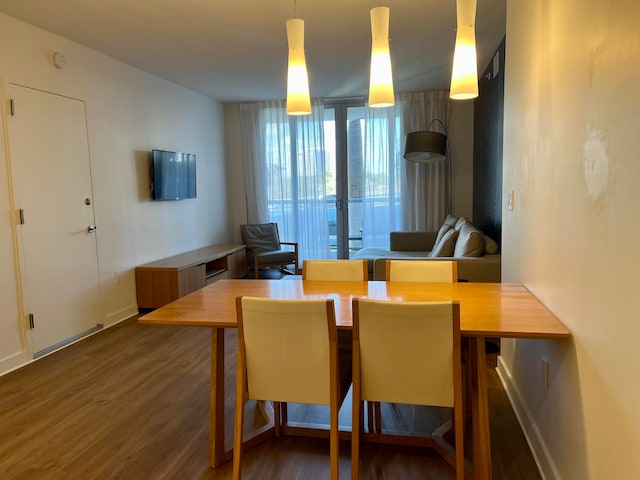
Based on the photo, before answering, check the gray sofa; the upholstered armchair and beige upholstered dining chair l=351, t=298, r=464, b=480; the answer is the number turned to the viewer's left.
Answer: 1

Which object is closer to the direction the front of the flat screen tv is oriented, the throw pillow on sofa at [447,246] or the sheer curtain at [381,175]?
the throw pillow on sofa

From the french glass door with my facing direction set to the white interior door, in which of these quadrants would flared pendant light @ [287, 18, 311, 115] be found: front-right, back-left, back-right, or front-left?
front-left

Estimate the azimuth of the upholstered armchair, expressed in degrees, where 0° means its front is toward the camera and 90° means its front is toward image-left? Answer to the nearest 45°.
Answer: approximately 315°

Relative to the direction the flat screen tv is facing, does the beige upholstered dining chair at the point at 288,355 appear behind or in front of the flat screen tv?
in front

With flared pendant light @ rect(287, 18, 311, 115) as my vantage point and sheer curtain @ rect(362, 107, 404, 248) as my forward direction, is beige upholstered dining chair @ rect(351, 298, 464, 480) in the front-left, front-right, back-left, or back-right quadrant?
back-right

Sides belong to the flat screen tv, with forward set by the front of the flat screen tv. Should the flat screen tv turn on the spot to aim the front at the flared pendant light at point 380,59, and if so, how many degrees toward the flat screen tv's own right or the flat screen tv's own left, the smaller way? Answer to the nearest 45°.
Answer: approximately 45° to the flat screen tv's own right

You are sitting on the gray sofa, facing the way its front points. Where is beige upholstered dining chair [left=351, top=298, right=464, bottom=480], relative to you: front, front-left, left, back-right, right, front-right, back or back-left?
left

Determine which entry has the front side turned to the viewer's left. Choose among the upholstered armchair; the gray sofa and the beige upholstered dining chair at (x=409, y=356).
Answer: the gray sofa

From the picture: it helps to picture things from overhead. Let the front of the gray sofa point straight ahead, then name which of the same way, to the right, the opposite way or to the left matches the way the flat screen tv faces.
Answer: the opposite way

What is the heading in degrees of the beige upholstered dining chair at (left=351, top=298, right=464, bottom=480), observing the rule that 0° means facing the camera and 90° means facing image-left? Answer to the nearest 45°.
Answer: approximately 180°

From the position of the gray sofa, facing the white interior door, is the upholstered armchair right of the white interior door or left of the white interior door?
right

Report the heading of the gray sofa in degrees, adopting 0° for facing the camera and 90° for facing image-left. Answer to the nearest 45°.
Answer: approximately 90°

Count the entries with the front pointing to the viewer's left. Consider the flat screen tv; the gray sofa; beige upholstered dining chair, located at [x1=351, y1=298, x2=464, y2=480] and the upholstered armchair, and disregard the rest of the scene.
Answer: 1

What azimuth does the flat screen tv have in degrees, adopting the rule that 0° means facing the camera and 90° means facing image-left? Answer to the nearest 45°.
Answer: approximately 315°

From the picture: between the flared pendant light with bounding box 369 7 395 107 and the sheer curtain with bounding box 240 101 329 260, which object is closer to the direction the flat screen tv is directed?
the flared pendant light

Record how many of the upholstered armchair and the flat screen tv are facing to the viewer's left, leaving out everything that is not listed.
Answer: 0
